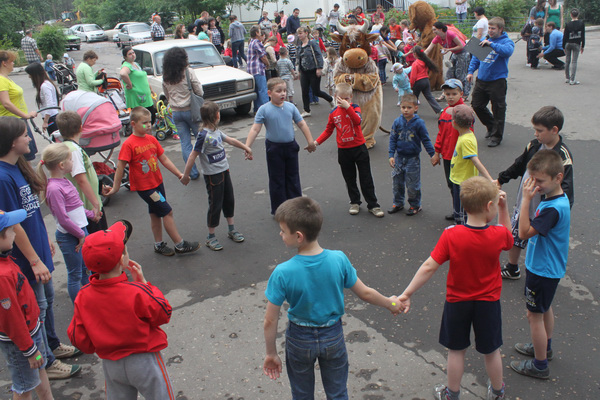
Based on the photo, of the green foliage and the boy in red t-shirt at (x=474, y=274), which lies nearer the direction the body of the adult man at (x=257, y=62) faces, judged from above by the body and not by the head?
the boy in red t-shirt

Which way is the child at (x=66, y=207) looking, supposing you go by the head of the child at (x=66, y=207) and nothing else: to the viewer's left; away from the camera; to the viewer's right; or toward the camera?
to the viewer's right

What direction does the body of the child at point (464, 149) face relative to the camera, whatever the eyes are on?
to the viewer's left

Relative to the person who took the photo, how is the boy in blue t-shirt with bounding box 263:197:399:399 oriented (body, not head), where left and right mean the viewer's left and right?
facing away from the viewer

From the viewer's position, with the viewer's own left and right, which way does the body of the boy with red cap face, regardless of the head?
facing away from the viewer and to the right of the viewer

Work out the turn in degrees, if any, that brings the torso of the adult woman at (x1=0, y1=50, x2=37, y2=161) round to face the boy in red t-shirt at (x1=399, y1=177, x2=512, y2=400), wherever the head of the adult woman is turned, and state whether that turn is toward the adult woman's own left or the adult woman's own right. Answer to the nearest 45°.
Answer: approximately 90° to the adult woman's own right

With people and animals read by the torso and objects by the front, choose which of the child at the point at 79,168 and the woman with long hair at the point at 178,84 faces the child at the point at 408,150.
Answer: the child at the point at 79,168

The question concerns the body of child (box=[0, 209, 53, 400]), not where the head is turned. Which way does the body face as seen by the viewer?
to the viewer's right

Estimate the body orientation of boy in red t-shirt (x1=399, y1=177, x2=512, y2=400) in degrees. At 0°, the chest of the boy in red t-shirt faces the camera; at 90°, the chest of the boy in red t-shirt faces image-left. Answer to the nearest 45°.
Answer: approximately 180°

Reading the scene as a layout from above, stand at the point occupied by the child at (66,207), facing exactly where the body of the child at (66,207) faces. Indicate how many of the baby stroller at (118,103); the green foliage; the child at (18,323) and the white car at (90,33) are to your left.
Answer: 3

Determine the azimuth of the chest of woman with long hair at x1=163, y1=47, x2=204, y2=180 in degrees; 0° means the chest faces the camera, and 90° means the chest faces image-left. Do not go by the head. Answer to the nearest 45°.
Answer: approximately 225°

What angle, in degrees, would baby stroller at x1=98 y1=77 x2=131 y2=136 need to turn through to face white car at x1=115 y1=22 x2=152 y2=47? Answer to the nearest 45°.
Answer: approximately 135° to its left

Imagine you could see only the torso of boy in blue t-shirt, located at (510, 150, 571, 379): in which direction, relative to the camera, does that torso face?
to the viewer's left
